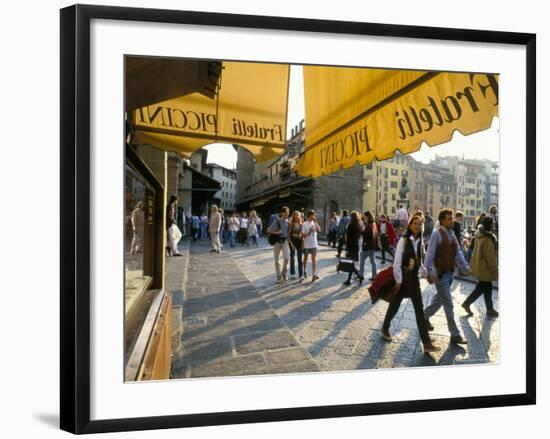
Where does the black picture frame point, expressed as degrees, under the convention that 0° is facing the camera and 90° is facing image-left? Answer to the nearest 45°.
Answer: approximately 315°
